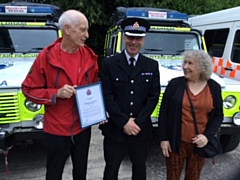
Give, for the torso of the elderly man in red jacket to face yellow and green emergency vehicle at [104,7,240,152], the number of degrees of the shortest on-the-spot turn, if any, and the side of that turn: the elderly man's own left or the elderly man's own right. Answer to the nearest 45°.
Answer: approximately 90° to the elderly man's own left

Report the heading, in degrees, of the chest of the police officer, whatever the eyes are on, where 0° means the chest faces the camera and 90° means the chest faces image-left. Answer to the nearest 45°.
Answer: approximately 0°

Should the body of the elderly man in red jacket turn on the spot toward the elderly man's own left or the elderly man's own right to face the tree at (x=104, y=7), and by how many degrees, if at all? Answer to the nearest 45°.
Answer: approximately 135° to the elderly man's own left

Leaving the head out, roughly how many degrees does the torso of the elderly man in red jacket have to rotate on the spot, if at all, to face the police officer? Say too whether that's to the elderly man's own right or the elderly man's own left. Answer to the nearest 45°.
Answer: approximately 45° to the elderly man's own left

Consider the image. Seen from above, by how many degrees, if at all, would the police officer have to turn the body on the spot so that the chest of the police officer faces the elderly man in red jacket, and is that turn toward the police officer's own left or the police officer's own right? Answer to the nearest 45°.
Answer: approximately 90° to the police officer's own right

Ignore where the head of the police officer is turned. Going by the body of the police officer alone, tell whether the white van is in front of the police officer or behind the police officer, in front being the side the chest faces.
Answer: behind

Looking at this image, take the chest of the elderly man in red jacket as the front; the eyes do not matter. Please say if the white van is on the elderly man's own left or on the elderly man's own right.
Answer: on the elderly man's own left
